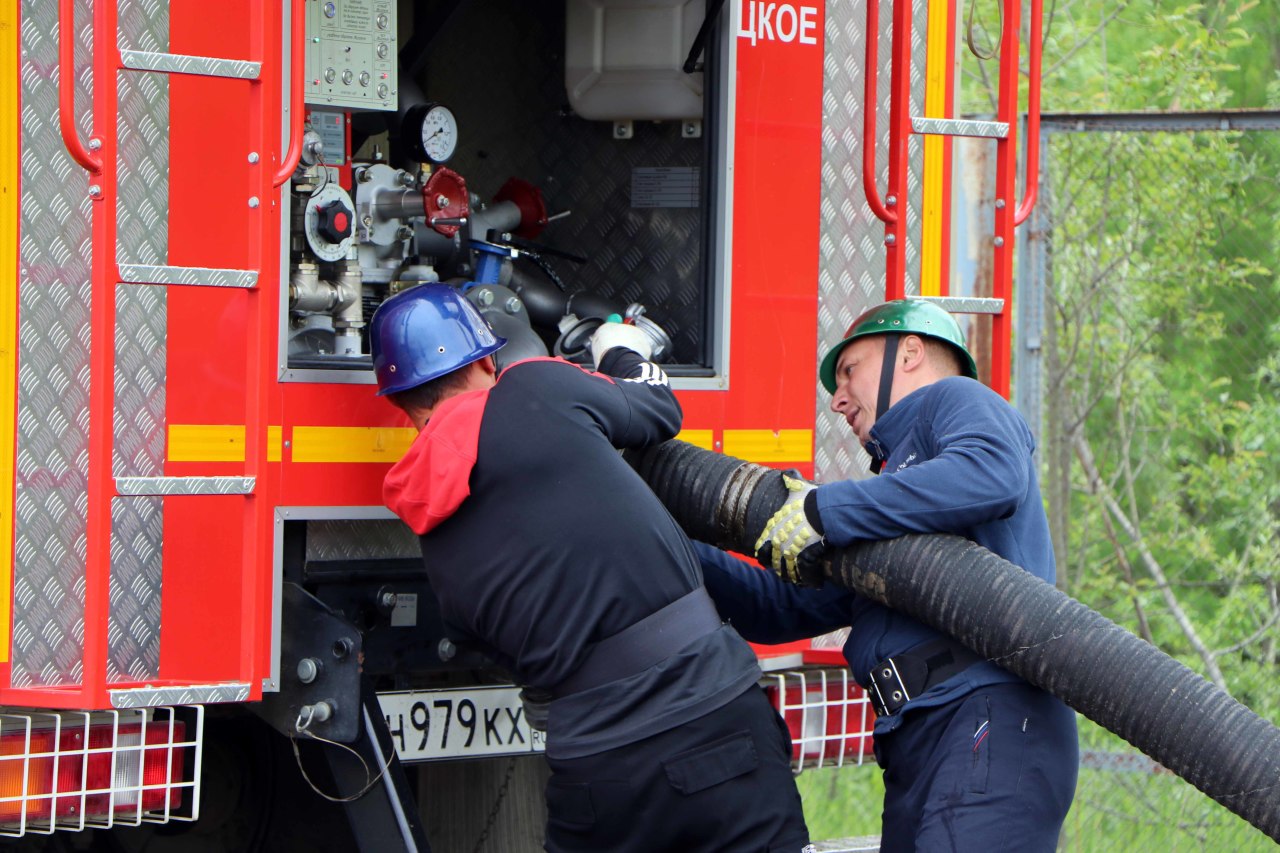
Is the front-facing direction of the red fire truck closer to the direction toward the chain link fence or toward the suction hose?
the chain link fence

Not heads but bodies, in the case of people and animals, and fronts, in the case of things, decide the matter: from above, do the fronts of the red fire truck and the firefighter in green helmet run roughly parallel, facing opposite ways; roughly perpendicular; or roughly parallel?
roughly perpendicular

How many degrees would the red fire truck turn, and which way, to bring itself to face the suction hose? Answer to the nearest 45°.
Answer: approximately 135° to its right

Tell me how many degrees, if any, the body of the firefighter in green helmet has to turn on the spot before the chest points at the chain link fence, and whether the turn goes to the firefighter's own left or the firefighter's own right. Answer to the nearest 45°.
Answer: approximately 90° to the firefighter's own right

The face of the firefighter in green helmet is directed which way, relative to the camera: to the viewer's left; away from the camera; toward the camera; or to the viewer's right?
to the viewer's left

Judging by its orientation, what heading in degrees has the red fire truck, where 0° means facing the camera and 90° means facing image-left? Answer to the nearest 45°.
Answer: approximately 180°

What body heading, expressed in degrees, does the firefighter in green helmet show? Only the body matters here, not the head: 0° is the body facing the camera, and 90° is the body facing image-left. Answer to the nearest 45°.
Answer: approximately 90°

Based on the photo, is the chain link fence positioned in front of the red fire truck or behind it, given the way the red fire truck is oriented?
in front
